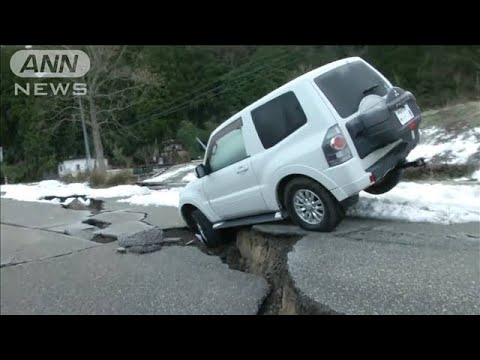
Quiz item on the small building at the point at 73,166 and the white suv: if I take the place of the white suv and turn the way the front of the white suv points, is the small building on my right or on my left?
on my right

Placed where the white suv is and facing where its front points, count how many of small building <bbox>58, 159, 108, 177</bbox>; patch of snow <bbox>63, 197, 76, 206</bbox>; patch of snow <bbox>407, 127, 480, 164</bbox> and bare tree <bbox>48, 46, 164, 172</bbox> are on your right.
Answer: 1

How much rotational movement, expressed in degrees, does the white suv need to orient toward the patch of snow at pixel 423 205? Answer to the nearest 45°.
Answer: approximately 90° to its right

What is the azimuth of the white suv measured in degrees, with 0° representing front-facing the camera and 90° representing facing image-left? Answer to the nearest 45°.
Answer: approximately 135°

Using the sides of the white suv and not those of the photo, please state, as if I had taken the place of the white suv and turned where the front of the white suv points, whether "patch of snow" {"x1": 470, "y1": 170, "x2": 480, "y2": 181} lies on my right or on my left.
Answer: on my right

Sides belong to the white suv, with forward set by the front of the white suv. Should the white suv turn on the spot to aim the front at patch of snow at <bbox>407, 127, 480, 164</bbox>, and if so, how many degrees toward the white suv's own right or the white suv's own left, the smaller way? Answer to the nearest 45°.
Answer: approximately 90° to the white suv's own right
